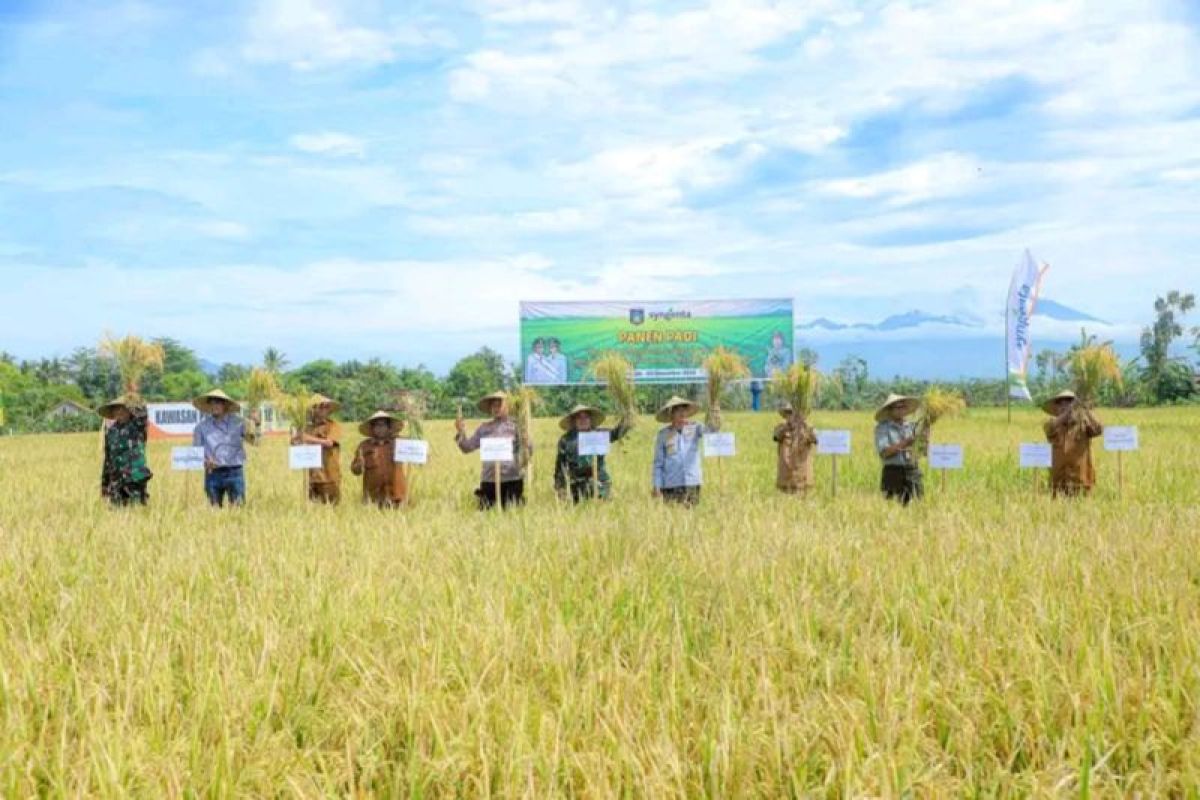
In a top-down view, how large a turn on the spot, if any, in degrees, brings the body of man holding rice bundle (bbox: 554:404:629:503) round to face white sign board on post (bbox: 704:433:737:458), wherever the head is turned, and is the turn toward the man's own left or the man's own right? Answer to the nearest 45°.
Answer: approximately 90° to the man's own left

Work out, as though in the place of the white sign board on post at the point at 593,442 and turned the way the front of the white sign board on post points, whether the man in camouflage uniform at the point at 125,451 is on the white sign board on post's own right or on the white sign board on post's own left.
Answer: on the white sign board on post's own right

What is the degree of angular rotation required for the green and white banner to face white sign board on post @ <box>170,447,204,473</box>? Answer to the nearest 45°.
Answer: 0° — it already faces it

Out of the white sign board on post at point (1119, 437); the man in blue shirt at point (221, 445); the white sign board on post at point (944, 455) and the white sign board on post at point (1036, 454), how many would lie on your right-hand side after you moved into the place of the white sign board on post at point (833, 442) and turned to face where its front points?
1

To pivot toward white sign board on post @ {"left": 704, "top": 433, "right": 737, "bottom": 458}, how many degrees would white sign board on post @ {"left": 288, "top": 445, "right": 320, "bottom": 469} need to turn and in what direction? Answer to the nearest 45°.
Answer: approximately 90° to its left

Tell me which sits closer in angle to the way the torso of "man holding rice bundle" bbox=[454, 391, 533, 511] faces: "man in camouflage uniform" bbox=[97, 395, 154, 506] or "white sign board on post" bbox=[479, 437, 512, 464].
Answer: the white sign board on post

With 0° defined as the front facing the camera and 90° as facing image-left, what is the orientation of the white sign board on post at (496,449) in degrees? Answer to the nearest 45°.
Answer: approximately 0°
